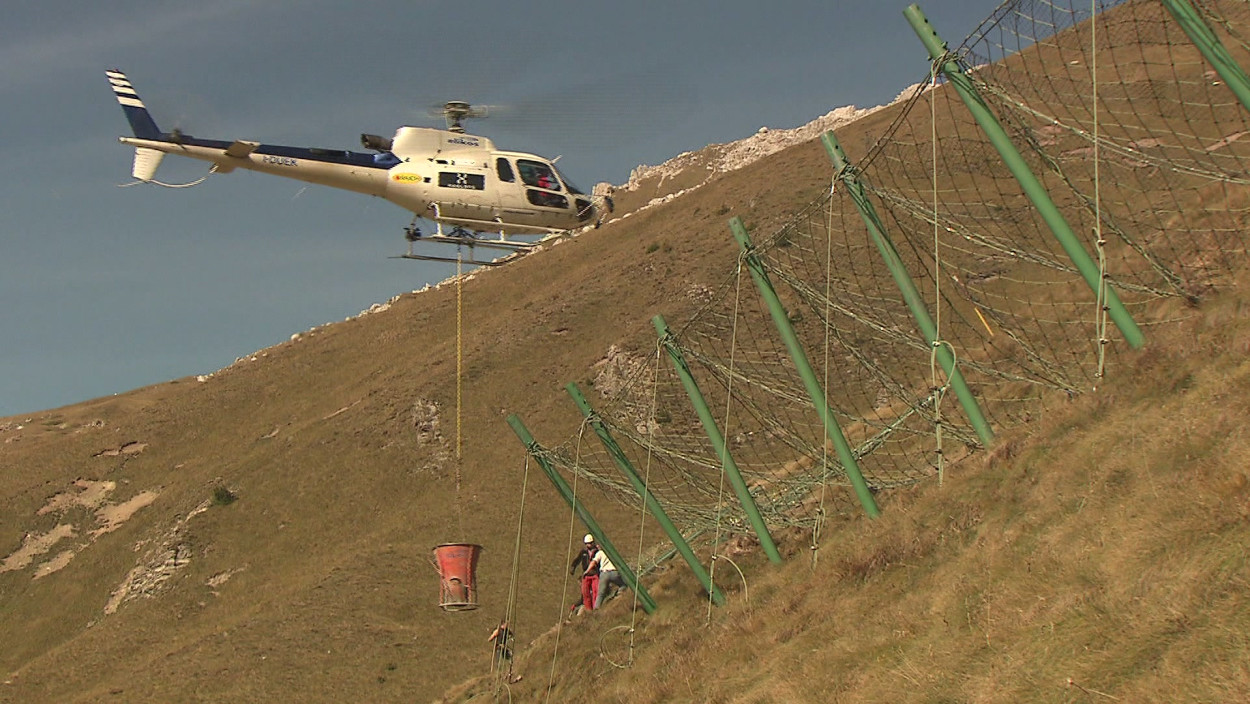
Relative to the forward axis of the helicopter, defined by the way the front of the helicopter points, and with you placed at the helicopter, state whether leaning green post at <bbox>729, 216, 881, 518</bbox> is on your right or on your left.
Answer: on your right

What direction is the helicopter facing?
to the viewer's right
